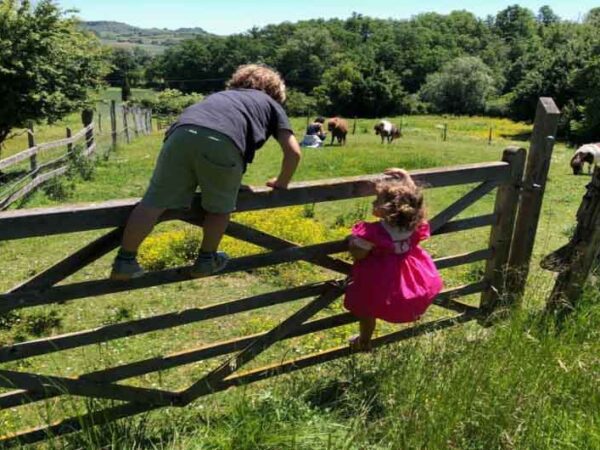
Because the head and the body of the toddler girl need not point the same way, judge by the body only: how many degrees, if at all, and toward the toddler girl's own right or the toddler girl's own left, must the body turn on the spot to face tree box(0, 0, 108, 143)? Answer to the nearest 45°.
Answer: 0° — they already face it

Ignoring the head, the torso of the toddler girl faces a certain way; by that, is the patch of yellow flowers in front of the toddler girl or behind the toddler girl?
in front

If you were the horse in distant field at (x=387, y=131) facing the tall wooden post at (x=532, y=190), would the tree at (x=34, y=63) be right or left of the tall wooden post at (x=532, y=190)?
right

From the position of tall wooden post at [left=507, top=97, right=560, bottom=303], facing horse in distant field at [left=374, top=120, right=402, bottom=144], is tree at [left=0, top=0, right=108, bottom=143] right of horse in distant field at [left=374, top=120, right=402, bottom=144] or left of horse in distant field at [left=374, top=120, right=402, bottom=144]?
left

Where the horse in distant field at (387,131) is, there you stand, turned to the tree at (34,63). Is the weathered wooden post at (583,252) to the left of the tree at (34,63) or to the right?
left

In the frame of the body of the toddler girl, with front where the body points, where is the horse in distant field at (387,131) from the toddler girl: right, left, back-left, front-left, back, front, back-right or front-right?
front-right

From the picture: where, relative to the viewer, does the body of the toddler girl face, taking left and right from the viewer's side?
facing away from the viewer and to the left of the viewer

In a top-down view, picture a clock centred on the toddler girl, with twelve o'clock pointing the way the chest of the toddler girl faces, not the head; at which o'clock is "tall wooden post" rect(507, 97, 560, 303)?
The tall wooden post is roughly at 3 o'clock from the toddler girl.

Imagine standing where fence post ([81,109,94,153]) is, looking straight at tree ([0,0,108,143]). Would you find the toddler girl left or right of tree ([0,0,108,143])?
left

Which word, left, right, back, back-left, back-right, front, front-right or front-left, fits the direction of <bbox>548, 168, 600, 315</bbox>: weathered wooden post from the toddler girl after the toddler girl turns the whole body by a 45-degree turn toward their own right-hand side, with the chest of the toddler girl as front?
front-right

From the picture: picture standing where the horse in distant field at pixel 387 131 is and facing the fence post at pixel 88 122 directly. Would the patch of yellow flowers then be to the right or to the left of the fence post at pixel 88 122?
left
